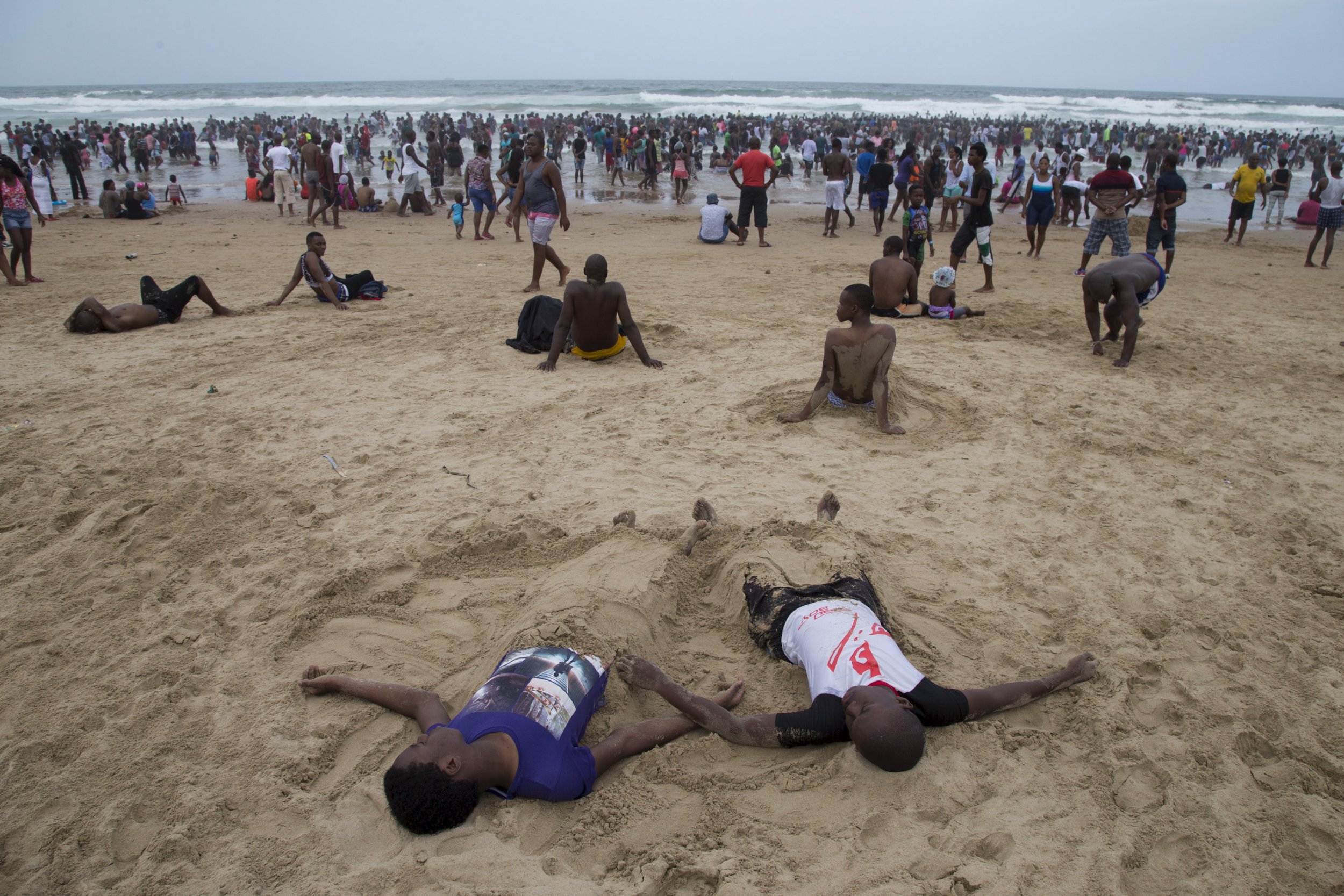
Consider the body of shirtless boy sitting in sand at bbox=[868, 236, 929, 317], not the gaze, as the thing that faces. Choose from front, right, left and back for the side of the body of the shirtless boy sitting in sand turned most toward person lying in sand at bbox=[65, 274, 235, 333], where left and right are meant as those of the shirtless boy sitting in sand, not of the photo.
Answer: left

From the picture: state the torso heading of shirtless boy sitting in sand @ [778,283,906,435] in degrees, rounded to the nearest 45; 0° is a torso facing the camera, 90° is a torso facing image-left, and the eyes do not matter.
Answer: approximately 180°

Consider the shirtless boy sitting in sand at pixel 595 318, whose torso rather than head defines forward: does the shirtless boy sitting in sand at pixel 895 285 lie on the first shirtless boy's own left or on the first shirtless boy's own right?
on the first shirtless boy's own right

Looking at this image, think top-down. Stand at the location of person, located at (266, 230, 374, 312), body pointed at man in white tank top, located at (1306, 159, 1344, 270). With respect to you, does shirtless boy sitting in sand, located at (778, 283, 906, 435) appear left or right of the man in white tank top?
right

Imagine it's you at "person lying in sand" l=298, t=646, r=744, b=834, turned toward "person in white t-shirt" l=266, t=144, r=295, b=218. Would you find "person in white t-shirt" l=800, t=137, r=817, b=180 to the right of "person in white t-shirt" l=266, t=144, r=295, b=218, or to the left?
right

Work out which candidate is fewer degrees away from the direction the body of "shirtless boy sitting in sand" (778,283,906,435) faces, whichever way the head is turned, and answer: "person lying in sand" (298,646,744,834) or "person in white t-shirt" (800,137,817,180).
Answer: the person in white t-shirt

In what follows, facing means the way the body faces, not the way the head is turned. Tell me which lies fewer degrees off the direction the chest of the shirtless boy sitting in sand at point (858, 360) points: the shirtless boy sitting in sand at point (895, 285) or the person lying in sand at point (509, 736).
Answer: the shirtless boy sitting in sand

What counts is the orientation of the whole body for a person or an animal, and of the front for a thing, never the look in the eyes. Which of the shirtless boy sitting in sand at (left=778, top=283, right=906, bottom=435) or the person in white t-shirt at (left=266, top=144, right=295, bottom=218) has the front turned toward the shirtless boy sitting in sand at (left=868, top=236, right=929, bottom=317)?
the shirtless boy sitting in sand at (left=778, top=283, right=906, bottom=435)

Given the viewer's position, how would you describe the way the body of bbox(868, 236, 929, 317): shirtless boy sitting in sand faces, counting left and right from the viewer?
facing away from the viewer

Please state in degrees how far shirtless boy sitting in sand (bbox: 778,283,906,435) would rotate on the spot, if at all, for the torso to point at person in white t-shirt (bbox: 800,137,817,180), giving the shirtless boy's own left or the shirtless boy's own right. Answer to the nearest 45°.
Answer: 0° — they already face them

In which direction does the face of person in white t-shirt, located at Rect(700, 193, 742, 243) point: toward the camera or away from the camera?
away from the camera

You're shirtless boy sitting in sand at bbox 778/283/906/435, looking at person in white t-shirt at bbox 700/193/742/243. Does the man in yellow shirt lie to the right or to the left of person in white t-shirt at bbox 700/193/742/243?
right

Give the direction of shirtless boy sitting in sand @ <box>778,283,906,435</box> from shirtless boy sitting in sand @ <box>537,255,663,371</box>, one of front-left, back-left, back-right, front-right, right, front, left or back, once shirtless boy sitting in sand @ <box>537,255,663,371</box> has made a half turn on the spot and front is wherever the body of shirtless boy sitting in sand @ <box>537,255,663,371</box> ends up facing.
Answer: front-left

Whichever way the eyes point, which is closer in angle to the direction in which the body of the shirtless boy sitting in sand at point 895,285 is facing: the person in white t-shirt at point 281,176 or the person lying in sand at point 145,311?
the person in white t-shirt

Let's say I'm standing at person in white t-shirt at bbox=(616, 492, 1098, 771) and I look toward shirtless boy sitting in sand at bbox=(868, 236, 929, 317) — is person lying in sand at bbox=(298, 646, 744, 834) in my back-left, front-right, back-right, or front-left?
back-left
